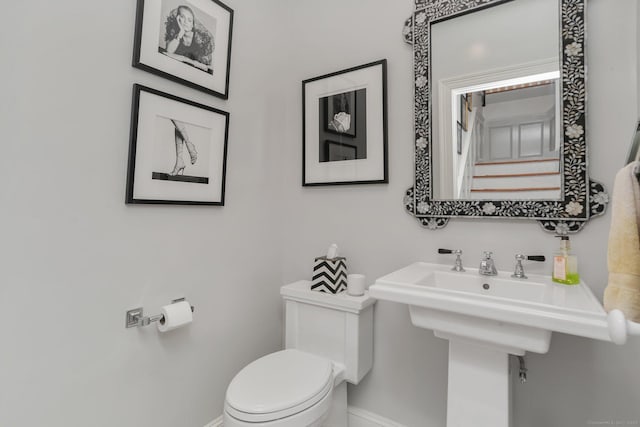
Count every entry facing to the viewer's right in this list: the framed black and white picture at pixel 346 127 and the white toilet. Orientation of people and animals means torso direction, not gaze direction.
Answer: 0

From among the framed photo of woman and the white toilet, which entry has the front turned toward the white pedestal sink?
the framed photo of woman

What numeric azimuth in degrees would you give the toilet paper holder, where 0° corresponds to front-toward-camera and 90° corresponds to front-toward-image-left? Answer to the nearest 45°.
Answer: approximately 315°

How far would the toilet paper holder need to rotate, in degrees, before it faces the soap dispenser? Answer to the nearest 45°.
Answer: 0° — it already faces it

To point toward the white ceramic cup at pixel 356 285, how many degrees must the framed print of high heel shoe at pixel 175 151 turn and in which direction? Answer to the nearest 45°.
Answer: approximately 45° to its left

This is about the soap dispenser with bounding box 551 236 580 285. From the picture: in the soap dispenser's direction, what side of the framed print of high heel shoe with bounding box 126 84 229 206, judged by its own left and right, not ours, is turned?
front

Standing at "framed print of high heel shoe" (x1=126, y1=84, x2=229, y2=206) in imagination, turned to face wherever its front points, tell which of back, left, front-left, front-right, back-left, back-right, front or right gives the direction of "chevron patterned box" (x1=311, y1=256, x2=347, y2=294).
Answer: front-left

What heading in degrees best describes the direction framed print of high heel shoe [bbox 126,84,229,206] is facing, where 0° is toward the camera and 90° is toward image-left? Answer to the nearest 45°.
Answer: approximately 315°

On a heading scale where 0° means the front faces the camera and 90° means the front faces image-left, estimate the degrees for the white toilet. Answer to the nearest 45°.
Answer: approximately 45°
